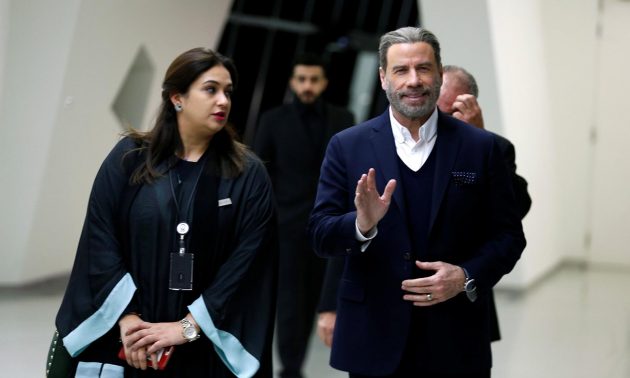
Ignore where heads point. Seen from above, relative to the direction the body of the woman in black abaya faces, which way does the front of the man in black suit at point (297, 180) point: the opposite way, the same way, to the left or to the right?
the same way

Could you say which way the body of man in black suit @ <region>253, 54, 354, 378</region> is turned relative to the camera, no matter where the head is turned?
toward the camera

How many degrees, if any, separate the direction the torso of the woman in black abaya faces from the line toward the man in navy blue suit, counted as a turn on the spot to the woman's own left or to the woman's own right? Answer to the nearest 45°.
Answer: approximately 45° to the woman's own left

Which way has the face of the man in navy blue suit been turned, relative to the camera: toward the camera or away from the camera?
toward the camera

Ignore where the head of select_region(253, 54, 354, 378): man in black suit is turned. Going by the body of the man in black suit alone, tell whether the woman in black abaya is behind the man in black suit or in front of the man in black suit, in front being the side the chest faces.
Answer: in front

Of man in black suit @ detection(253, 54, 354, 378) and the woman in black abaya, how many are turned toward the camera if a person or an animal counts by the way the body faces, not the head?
2

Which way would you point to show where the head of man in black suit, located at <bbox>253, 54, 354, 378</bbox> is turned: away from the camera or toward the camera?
toward the camera

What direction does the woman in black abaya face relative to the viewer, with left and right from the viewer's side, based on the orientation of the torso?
facing the viewer

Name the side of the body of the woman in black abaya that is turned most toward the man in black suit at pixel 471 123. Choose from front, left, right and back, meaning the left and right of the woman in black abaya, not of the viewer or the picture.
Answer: left
